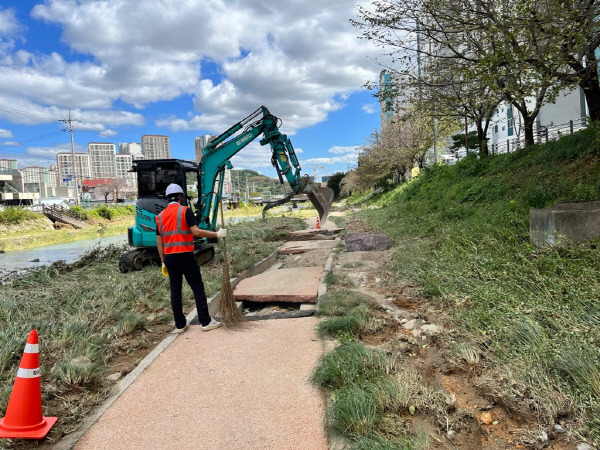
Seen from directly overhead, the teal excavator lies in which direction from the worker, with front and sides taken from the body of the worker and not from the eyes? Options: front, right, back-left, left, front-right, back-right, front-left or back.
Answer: front-left

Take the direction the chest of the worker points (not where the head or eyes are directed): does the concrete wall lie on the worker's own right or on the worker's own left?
on the worker's own right

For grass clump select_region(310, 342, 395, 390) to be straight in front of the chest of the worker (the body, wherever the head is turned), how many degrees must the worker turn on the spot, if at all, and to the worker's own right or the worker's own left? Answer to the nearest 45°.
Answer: approximately 90° to the worker's own right

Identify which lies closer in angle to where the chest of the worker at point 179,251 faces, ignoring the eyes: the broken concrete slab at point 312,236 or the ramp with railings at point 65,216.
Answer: the broken concrete slab

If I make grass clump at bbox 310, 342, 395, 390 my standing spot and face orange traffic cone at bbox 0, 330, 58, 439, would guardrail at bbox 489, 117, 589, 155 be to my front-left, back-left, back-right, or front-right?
back-right

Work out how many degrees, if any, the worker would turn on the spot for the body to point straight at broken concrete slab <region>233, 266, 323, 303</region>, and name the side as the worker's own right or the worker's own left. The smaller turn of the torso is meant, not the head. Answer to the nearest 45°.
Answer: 0° — they already face it

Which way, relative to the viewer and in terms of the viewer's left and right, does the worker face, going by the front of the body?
facing away from the viewer and to the right of the viewer

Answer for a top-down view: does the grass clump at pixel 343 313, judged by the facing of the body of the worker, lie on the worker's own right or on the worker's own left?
on the worker's own right

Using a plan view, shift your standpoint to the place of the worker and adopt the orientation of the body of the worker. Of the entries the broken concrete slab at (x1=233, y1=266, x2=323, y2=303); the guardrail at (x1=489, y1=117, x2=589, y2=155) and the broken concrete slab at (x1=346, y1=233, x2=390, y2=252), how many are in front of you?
3

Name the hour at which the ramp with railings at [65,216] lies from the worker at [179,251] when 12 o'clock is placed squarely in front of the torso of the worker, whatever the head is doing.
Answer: The ramp with railings is roughly at 10 o'clock from the worker.

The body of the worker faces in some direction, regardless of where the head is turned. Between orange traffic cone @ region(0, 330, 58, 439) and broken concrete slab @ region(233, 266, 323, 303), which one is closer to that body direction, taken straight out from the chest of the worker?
the broken concrete slab

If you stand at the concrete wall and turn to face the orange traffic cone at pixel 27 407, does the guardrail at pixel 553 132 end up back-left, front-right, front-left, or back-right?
back-right

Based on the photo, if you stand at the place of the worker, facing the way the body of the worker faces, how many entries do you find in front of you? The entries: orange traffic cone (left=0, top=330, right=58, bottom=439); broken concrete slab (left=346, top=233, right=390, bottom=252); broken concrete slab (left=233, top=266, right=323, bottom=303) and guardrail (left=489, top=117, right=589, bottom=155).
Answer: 3
